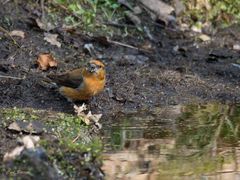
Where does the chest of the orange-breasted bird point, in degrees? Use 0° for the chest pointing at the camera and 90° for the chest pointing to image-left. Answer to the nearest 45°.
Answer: approximately 315°

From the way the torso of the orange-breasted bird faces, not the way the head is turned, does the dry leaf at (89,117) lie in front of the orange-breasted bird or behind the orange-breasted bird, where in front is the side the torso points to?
in front

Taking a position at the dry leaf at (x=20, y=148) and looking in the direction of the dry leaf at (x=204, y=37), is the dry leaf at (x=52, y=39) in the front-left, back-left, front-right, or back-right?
front-left

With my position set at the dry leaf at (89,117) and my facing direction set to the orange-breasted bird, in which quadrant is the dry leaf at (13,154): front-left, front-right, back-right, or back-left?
back-left

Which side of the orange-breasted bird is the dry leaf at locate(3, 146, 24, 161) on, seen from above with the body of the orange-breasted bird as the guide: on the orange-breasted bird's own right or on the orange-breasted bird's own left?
on the orange-breasted bird's own right

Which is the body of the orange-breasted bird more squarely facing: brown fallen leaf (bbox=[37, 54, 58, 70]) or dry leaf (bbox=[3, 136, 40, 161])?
the dry leaf

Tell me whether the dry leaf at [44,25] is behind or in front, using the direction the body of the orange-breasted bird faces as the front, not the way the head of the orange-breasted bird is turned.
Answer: behind

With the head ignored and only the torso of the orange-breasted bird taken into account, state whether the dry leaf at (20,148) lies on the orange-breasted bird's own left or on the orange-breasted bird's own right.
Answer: on the orange-breasted bird's own right

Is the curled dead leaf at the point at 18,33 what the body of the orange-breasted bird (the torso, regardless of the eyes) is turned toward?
no

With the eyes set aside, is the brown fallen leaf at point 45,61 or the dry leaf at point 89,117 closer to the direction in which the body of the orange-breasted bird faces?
the dry leaf

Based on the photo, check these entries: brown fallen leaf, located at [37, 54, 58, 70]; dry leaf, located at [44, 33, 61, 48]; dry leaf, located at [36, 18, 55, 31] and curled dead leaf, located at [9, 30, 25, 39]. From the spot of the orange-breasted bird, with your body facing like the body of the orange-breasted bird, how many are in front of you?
0

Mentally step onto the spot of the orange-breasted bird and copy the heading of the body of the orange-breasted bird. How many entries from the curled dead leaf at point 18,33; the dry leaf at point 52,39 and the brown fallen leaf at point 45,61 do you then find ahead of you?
0

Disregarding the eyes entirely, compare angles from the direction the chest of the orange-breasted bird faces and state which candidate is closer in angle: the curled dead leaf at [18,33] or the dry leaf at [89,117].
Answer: the dry leaf

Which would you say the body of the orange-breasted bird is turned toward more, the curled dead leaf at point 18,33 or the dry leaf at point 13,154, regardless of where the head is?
the dry leaf

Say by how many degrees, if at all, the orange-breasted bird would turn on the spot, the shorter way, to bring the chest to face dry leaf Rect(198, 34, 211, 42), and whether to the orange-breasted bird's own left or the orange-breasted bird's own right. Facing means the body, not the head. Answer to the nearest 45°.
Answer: approximately 90° to the orange-breasted bird's own left

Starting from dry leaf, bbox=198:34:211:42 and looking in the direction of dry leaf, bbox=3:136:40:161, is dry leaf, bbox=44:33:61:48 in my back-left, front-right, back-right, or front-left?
front-right
